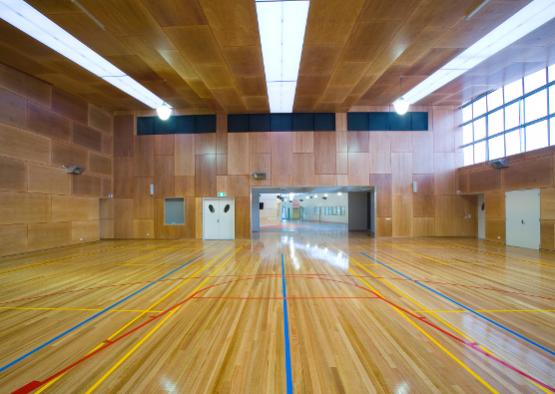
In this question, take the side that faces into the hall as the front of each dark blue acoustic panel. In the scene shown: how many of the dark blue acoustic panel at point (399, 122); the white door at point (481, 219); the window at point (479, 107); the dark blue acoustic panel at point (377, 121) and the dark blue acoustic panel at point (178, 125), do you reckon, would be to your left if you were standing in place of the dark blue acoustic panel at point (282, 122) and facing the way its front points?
4

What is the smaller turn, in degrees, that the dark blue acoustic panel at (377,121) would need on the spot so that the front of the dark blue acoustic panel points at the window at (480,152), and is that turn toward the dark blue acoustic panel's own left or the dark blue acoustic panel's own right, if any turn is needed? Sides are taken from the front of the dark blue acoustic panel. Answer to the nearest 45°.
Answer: approximately 90° to the dark blue acoustic panel's own left

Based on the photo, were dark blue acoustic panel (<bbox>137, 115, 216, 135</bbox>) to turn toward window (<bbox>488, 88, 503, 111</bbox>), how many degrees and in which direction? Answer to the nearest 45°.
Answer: approximately 45° to its left

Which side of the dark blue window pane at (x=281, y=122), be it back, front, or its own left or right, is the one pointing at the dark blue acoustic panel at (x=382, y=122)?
left

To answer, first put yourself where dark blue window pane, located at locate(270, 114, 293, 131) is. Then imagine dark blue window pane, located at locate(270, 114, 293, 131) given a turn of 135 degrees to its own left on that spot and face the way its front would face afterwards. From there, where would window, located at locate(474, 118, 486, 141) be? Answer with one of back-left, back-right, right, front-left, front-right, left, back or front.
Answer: front-right

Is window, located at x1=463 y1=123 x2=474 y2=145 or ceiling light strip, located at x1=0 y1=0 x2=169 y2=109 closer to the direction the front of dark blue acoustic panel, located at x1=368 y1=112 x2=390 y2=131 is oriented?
the ceiling light strip

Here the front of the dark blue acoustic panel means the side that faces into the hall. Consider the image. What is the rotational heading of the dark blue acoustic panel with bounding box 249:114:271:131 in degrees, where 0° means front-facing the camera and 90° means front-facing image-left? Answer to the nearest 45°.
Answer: approximately 0°

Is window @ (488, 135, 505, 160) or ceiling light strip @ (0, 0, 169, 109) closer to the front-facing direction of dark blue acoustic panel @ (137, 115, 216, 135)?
the ceiling light strip
